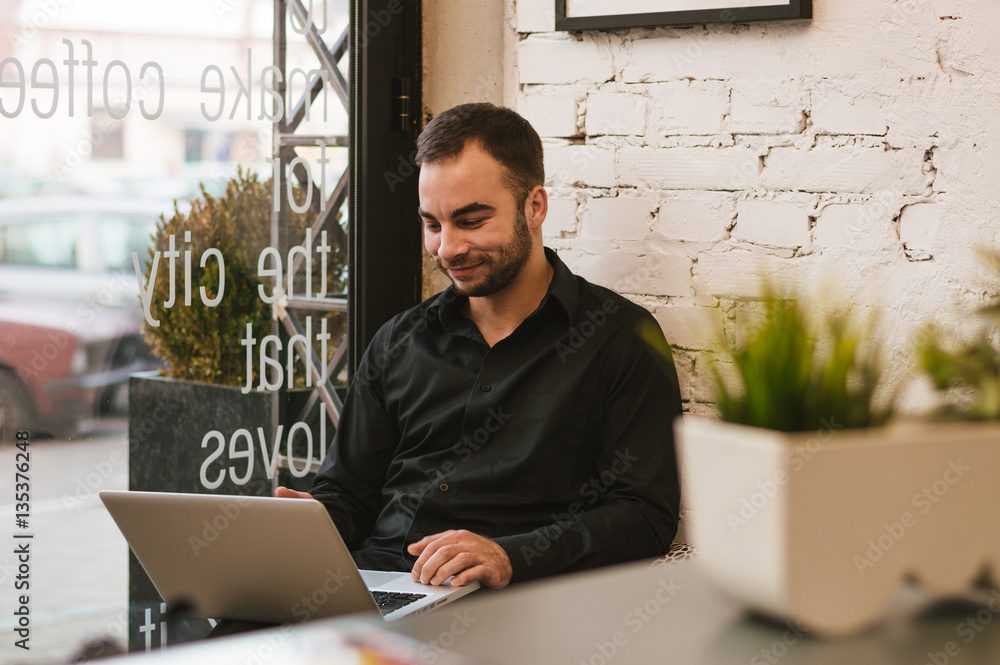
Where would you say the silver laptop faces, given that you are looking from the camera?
facing away from the viewer and to the right of the viewer

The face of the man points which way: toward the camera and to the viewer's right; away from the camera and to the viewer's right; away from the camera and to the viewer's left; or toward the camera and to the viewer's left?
toward the camera and to the viewer's left

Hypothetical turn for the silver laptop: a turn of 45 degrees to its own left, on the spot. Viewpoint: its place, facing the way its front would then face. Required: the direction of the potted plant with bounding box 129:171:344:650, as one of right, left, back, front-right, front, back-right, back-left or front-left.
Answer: front

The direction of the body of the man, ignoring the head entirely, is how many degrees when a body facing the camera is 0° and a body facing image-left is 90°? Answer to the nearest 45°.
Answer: approximately 45°

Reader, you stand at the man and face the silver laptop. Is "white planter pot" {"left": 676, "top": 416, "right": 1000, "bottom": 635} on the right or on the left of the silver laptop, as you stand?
left

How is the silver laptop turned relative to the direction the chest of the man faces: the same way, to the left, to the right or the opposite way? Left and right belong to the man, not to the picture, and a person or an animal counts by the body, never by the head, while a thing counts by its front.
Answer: the opposite way

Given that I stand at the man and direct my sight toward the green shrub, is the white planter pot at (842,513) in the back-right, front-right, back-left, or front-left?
back-left

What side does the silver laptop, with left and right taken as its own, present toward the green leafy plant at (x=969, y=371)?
right
